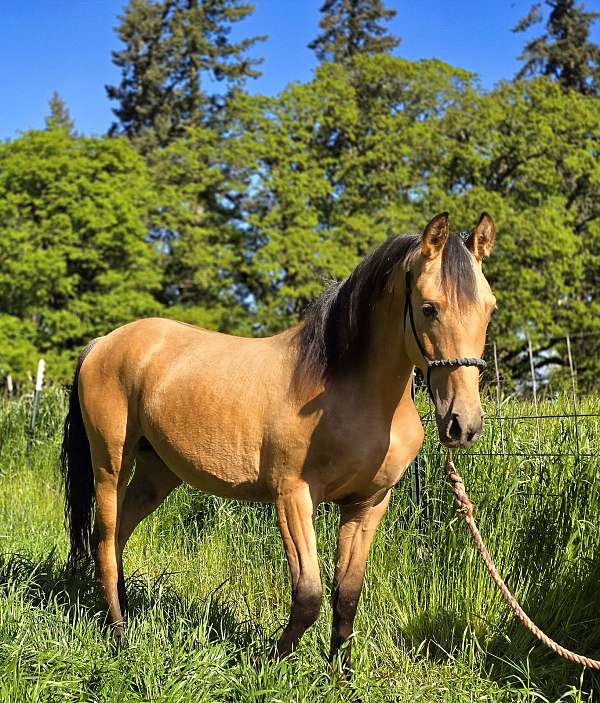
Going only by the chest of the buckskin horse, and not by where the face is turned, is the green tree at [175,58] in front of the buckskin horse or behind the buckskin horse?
behind

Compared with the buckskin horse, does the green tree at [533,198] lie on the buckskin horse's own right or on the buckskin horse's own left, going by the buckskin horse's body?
on the buckskin horse's own left

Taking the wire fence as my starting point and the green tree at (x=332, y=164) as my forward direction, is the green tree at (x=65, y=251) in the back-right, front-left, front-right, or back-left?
front-left

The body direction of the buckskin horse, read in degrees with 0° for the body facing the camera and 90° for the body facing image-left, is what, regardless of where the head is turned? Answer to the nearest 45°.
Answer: approximately 315°

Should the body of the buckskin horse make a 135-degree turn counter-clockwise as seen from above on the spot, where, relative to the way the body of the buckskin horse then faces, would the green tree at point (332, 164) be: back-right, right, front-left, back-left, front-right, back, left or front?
front

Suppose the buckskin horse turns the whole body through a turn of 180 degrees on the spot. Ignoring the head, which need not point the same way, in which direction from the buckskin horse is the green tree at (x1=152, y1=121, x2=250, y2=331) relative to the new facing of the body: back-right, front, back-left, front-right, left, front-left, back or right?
front-right

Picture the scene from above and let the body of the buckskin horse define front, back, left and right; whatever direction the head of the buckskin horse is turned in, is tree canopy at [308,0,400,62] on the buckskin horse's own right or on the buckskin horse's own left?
on the buckskin horse's own left

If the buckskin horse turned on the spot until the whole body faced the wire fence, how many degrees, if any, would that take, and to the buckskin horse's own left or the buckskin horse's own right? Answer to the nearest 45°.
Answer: approximately 90° to the buckskin horse's own left

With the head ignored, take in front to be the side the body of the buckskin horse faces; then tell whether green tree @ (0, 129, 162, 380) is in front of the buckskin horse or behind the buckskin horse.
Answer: behind
